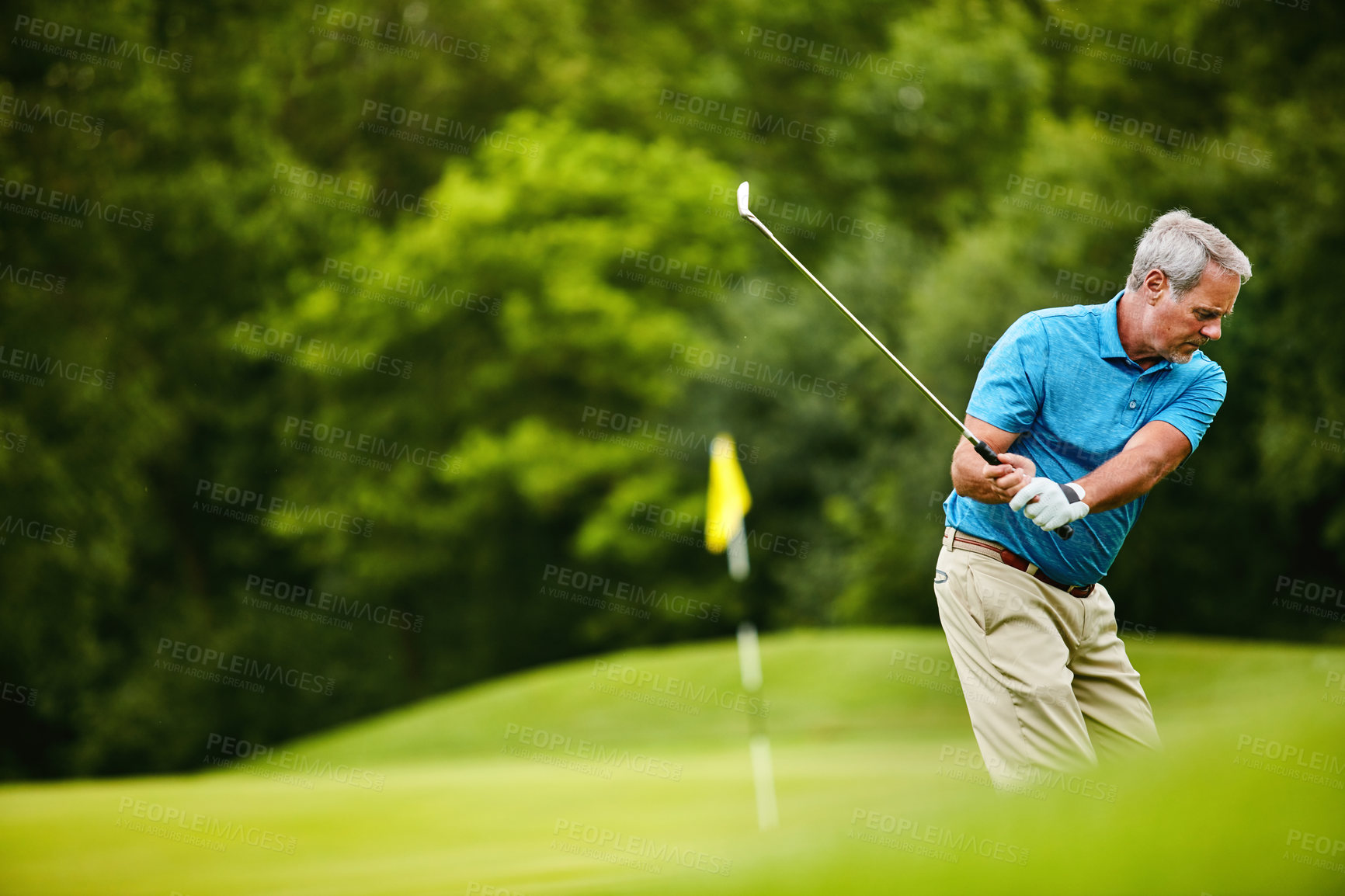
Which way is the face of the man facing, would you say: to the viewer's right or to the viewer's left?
to the viewer's right

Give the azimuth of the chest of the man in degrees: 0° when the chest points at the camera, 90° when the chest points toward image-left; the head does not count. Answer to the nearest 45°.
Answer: approximately 315°
